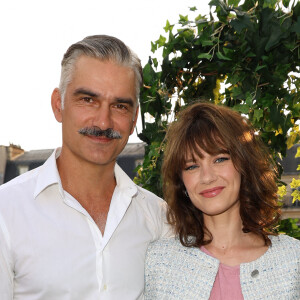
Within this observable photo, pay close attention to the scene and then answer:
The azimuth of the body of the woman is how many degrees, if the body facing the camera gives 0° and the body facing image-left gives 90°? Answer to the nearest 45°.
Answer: approximately 0°

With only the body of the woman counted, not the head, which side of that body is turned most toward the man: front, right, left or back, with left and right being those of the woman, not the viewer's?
right
